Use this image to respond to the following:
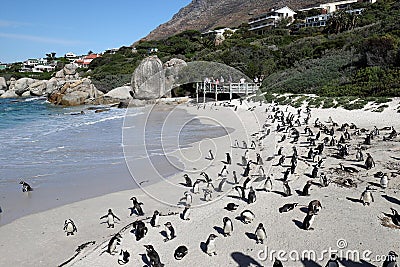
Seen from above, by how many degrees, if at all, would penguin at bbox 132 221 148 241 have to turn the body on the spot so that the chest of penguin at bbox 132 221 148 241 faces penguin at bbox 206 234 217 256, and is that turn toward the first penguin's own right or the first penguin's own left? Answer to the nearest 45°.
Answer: approximately 135° to the first penguin's own right

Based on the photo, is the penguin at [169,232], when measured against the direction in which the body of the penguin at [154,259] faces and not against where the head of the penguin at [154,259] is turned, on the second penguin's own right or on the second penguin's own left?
on the second penguin's own right

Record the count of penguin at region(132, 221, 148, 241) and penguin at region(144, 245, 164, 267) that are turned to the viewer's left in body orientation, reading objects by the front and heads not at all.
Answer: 1
